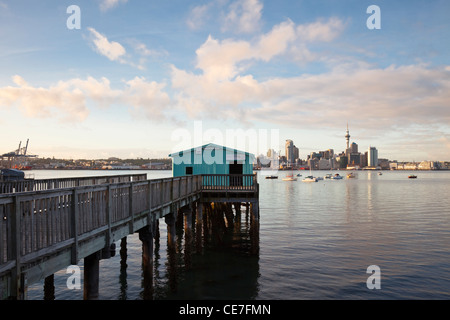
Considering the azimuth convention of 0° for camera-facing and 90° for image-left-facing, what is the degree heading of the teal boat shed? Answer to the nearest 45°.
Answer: approximately 0°
